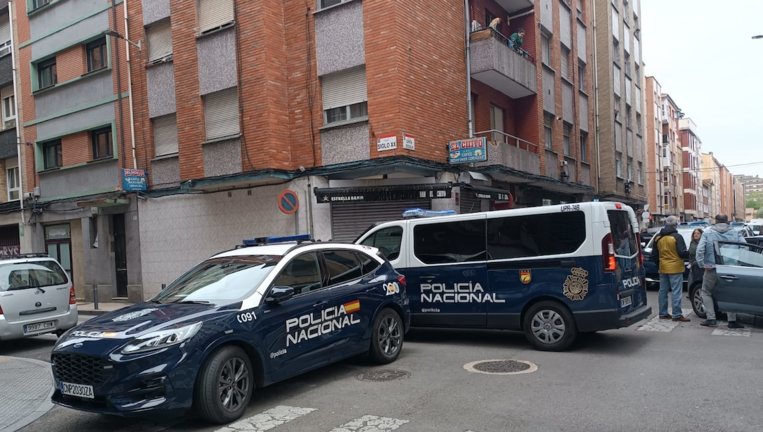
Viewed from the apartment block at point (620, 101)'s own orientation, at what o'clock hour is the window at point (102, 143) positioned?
The window is roughly at 3 o'clock from the apartment block.

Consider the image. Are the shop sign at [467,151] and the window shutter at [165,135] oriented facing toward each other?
no

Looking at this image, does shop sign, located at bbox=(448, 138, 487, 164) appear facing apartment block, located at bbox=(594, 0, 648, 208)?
no

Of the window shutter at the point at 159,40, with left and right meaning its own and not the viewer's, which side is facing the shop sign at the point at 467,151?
left

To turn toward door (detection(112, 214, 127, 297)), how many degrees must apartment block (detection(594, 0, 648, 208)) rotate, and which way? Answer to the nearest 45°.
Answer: approximately 90° to its right

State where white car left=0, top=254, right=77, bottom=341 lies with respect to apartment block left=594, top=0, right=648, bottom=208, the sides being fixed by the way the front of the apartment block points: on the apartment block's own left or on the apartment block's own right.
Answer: on the apartment block's own right

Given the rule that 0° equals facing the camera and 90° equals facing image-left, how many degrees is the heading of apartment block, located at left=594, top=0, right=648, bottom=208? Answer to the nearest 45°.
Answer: approximately 315°

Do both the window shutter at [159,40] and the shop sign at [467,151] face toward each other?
no

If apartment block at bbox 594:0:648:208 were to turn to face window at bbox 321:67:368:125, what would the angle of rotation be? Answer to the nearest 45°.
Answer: approximately 45° to its right

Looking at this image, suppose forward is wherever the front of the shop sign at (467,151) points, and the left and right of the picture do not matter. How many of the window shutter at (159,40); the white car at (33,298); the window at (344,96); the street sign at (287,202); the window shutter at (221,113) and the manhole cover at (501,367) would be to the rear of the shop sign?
0

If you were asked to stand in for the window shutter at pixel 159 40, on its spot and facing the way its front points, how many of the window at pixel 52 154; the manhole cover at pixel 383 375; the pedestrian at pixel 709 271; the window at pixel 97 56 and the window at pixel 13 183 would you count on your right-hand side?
3

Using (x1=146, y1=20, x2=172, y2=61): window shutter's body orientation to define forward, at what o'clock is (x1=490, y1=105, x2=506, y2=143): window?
The window is roughly at 8 o'clock from the window shutter.

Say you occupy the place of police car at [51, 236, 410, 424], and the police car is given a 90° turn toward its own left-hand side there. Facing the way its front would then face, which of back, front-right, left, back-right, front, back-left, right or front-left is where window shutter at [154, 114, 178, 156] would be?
back-left

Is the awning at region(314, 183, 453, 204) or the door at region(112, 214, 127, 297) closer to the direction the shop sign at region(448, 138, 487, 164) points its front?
the awning

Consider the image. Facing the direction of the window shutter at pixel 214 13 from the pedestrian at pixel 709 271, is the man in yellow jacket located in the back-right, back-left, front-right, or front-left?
front-right

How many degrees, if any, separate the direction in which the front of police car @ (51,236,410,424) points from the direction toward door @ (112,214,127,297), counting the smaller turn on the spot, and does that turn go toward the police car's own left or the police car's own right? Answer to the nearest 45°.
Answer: approximately 135° to the police car's own right

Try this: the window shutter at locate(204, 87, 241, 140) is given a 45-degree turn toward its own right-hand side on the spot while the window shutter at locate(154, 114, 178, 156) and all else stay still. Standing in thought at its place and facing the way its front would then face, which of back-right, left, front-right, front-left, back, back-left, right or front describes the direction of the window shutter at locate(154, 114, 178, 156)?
front-right

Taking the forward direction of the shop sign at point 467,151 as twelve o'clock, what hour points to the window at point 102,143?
The window is roughly at 2 o'clock from the shop sign.

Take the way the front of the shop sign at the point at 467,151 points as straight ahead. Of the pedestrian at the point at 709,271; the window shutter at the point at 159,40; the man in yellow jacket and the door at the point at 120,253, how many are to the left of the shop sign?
2
